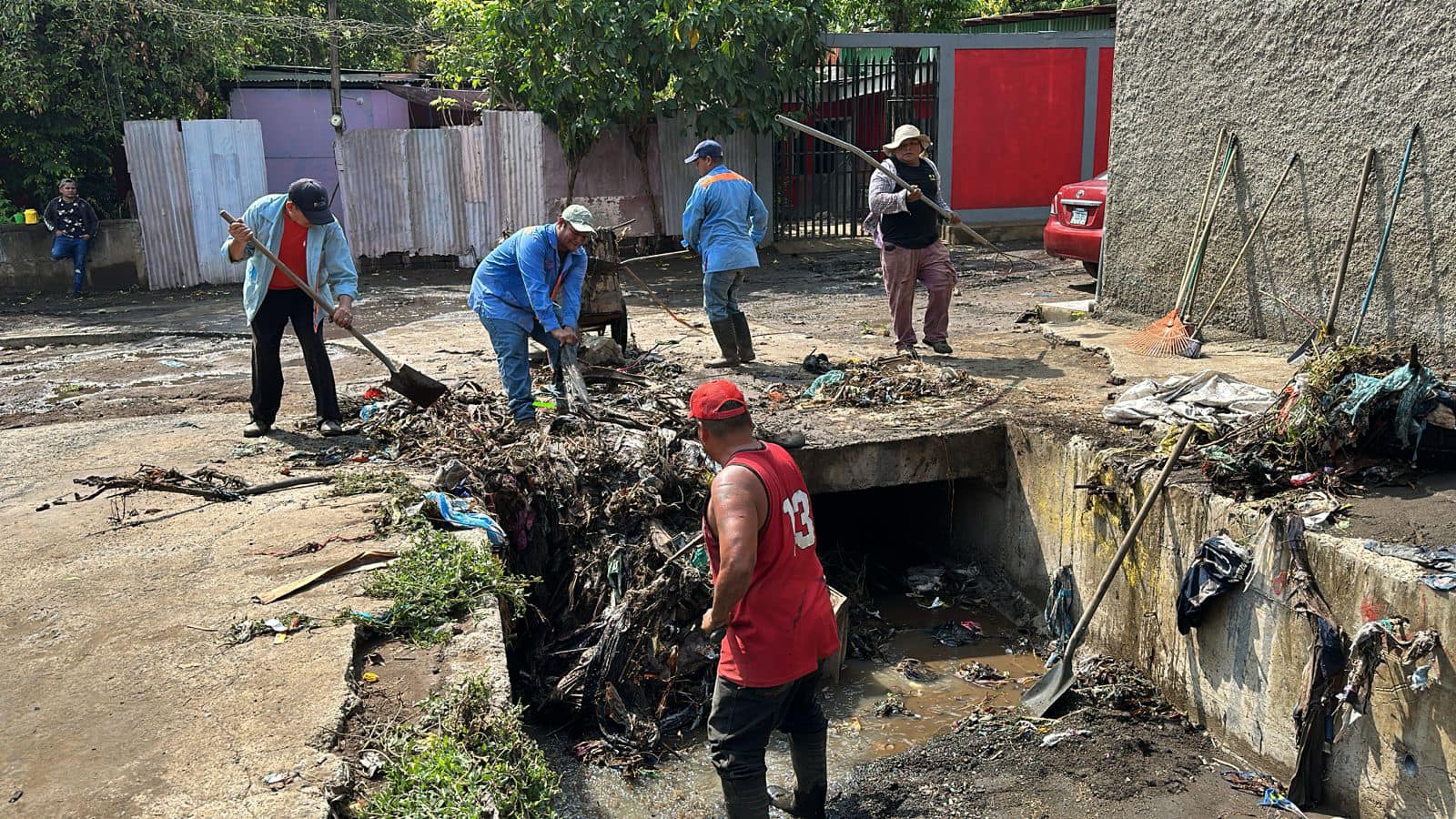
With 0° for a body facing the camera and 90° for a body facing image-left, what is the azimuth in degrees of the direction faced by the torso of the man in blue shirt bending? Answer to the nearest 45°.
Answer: approximately 315°

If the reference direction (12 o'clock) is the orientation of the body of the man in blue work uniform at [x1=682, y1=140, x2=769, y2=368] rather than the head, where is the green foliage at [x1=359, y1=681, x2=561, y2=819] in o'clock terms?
The green foliage is roughly at 8 o'clock from the man in blue work uniform.

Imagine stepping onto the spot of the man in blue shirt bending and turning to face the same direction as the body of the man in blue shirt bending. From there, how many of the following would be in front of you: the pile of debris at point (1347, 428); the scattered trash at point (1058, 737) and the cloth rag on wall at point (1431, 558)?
3

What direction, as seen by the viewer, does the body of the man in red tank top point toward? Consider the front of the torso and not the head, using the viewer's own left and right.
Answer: facing away from the viewer and to the left of the viewer

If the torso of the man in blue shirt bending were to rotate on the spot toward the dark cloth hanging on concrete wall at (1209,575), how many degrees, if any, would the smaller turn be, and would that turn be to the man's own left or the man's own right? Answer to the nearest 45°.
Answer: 0° — they already face it

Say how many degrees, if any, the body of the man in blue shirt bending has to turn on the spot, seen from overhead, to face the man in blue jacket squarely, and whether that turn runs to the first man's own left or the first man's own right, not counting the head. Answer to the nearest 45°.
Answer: approximately 135° to the first man's own right

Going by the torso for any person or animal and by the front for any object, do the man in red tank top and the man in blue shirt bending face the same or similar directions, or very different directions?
very different directions
